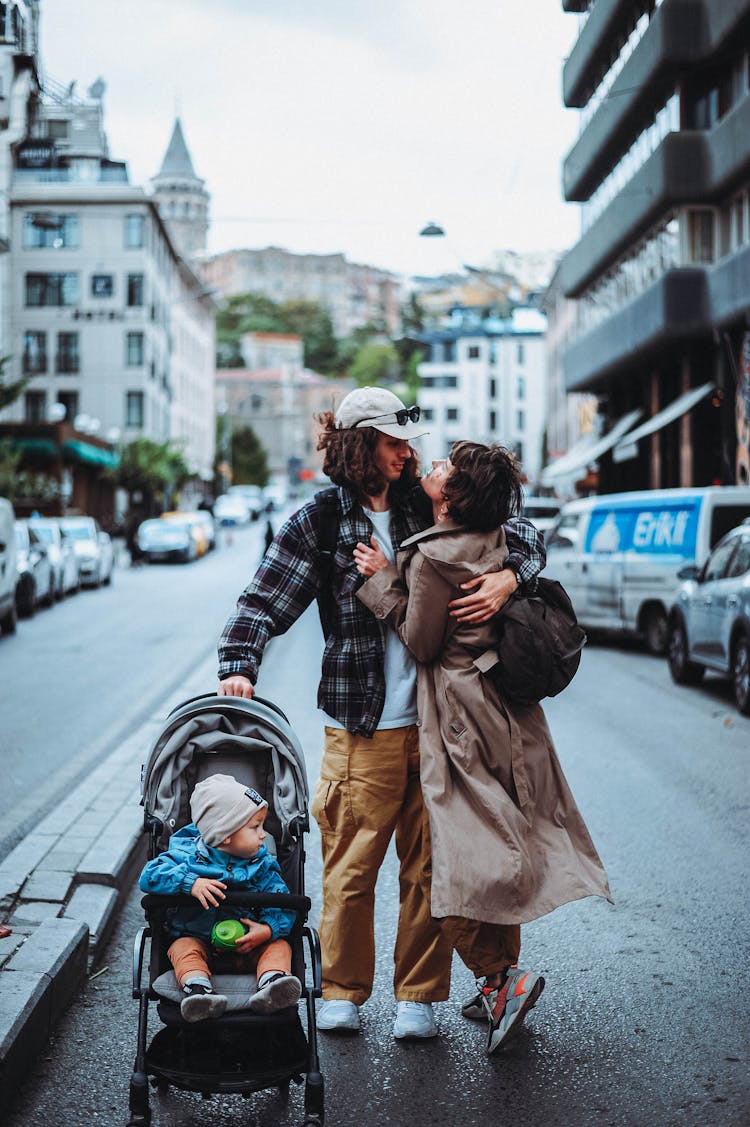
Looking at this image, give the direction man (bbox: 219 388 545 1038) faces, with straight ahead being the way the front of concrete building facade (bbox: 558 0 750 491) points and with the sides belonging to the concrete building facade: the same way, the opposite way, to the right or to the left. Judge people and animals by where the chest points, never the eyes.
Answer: to the left

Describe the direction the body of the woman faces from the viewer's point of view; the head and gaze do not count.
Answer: to the viewer's left

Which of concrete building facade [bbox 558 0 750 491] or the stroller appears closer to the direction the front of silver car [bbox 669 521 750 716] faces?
the concrete building facade

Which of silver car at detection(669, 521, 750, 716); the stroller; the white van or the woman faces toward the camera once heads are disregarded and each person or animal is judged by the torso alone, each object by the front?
the stroller

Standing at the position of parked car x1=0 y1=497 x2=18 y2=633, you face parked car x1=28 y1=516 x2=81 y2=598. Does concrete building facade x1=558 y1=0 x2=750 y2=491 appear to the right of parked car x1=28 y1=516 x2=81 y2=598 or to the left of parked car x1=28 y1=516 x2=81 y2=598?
right

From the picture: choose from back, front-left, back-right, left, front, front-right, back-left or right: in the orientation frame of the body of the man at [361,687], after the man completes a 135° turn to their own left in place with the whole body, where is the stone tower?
front

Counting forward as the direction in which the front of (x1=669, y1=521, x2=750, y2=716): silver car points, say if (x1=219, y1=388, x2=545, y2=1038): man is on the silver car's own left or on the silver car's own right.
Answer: on the silver car's own left

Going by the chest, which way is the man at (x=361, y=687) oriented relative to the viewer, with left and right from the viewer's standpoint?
facing the viewer and to the right of the viewer

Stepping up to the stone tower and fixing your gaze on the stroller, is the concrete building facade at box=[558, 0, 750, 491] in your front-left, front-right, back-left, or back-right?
front-left
